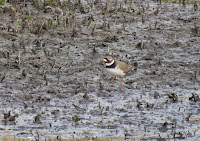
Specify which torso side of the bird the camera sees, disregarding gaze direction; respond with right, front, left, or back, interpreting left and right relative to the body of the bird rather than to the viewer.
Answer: left
